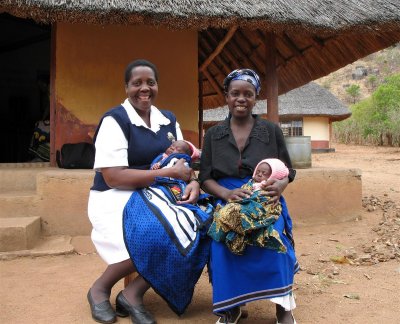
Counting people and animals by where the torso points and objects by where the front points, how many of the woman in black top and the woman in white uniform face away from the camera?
0

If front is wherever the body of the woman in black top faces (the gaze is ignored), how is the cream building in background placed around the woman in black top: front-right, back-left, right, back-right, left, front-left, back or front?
back

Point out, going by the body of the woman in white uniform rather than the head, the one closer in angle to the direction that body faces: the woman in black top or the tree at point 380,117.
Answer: the woman in black top

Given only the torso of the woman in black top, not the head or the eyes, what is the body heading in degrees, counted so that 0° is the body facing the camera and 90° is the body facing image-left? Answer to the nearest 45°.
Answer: approximately 0°

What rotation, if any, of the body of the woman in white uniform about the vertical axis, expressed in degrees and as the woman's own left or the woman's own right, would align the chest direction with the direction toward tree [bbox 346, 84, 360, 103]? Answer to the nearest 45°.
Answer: approximately 90° to the woman's own left

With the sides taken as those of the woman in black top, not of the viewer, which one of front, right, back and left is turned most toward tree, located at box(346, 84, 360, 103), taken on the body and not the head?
back

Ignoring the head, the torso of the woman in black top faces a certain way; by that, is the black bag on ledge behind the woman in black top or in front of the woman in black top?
behind

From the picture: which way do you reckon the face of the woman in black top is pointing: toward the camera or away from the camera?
toward the camera

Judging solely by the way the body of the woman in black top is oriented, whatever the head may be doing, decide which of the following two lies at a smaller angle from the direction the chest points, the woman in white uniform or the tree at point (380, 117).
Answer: the woman in white uniform

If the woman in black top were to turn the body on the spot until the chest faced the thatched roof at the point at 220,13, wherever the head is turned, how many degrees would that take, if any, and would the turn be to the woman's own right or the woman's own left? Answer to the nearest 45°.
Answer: approximately 180°

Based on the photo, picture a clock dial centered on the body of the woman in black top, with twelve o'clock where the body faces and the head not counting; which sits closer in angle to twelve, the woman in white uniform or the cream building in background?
the woman in white uniform
